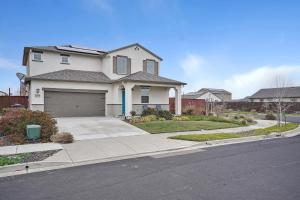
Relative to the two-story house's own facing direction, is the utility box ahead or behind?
ahead

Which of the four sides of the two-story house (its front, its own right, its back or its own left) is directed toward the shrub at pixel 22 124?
front

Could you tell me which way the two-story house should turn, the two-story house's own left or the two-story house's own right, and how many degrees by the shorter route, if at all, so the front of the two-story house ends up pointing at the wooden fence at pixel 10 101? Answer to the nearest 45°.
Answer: approximately 90° to the two-story house's own right

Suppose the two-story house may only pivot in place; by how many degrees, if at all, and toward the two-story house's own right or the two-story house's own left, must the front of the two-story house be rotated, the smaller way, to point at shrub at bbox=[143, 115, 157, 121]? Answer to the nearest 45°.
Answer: approximately 45° to the two-story house's own left

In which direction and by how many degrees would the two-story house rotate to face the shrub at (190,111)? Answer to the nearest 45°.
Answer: approximately 90° to its left

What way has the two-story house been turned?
toward the camera

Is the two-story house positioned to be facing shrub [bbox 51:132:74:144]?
yes

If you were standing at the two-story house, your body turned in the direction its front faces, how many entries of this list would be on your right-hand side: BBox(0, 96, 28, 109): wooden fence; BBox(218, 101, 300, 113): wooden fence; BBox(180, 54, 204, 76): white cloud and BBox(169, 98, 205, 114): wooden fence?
1

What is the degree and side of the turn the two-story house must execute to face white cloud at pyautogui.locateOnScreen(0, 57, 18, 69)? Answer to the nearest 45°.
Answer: approximately 135° to its right

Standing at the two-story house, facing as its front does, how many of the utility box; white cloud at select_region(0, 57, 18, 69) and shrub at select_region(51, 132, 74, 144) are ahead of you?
2
